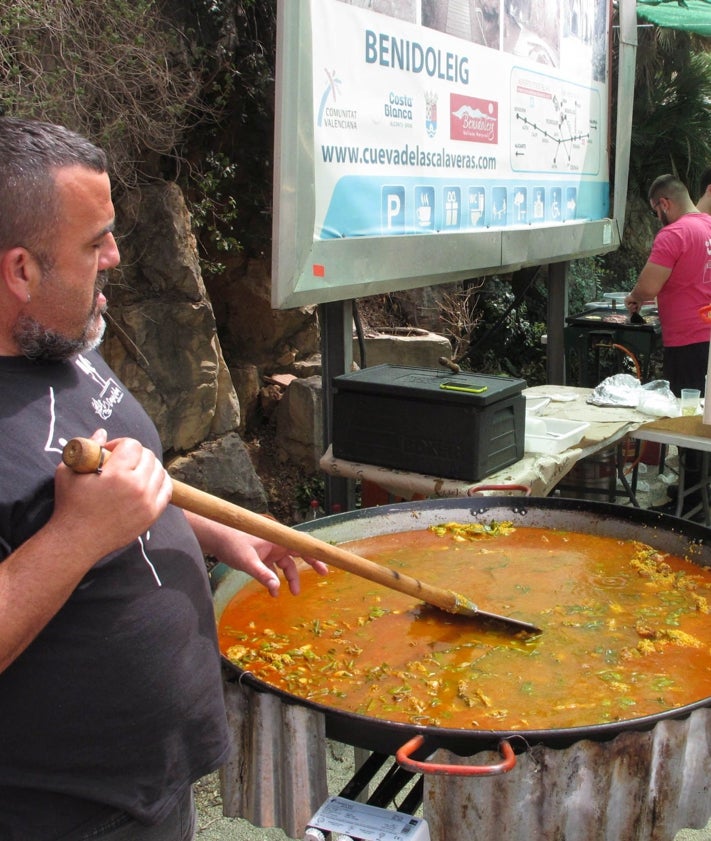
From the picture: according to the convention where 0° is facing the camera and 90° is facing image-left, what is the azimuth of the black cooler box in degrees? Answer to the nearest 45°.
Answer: approximately 45°

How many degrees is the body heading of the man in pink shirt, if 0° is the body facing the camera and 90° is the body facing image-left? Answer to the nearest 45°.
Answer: approximately 135°

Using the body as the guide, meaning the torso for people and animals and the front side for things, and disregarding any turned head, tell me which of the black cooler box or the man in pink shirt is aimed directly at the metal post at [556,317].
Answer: the man in pink shirt

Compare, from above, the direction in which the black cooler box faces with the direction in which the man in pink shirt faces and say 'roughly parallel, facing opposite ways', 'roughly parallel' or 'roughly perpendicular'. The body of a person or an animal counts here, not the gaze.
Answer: roughly perpendicular

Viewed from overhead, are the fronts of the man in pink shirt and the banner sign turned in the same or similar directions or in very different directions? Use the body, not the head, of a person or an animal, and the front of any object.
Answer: very different directions

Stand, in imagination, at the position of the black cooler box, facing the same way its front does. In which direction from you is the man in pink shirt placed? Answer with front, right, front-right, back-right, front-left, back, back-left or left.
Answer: back

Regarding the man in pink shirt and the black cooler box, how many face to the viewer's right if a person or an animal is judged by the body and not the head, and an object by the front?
0

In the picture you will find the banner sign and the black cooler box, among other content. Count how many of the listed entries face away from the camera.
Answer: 0

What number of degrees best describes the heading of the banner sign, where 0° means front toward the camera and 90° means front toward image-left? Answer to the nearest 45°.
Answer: approximately 315°

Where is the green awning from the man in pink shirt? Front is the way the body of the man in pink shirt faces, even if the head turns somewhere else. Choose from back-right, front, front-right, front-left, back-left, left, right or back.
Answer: front-right
